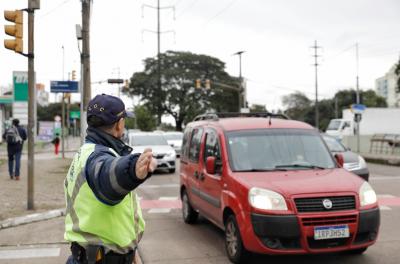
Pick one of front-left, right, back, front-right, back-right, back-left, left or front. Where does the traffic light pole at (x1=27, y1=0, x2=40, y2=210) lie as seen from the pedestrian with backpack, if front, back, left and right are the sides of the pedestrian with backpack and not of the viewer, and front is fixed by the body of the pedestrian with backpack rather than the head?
back

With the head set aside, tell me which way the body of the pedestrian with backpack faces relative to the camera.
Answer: away from the camera

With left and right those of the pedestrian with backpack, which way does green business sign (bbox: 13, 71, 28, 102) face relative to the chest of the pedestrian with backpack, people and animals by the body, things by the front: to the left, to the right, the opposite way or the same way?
the opposite way

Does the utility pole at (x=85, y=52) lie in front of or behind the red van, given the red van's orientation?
behind

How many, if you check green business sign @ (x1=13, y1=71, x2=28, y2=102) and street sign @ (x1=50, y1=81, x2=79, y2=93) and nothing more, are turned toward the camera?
2

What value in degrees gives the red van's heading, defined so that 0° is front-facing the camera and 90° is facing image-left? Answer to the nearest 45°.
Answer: approximately 315°

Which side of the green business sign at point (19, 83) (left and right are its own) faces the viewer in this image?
front

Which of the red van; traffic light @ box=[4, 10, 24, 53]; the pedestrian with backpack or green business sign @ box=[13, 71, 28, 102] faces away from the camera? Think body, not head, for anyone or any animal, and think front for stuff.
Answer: the pedestrian with backpack

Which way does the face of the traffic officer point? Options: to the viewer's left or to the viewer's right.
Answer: to the viewer's right

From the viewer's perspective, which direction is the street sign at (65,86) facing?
toward the camera
